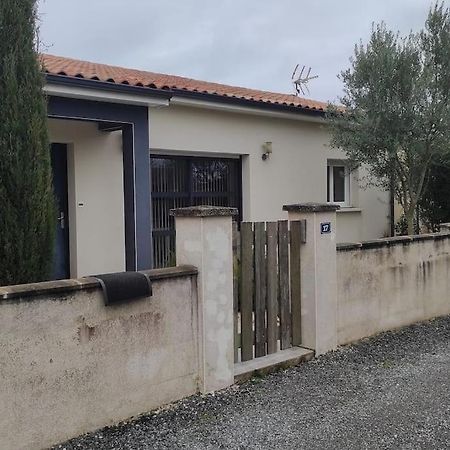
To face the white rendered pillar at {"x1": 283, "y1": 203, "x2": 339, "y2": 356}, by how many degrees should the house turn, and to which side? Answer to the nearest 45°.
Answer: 0° — it already faces it

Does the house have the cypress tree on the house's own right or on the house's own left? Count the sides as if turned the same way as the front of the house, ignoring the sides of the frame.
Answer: on the house's own right

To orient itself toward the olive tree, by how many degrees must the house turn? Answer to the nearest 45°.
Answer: approximately 45° to its left

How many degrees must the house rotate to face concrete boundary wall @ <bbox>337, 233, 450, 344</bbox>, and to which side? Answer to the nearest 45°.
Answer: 0° — it already faces it

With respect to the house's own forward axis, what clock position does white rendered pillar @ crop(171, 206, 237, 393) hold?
The white rendered pillar is roughly at 1 o'clock from the house.

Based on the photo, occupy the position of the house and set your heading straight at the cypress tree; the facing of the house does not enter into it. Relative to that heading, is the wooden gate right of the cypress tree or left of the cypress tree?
left

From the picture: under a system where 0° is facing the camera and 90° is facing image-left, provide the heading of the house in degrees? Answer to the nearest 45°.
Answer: approximately 315°
